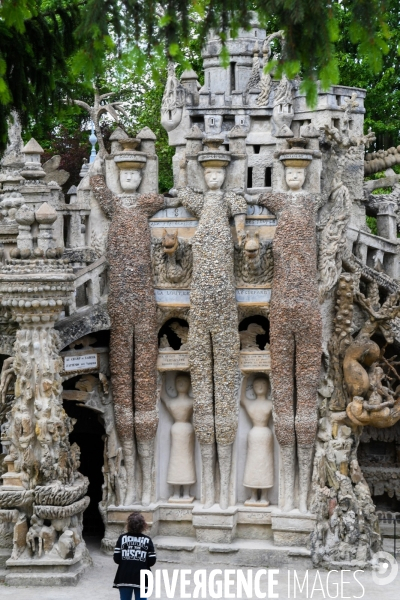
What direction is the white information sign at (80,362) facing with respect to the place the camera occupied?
facing the viewer

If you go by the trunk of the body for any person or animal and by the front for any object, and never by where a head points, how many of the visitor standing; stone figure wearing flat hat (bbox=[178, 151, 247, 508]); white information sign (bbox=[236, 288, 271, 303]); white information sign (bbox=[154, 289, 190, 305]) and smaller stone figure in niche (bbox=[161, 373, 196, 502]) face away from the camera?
1

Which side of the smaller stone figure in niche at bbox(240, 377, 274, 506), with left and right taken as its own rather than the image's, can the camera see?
front

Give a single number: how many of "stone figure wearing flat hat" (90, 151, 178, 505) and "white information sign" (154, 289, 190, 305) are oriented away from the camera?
0

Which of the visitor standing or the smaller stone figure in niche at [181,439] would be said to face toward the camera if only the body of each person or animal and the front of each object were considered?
the smaller stone figure in niche

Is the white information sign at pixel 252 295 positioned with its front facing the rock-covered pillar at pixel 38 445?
no

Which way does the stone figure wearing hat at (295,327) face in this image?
toward the camera

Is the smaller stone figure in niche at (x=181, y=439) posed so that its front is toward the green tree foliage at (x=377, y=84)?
no

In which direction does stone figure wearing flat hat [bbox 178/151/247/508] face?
toward the camera

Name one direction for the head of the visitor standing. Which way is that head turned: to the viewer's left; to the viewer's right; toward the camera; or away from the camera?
away from the camera
